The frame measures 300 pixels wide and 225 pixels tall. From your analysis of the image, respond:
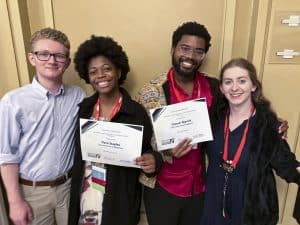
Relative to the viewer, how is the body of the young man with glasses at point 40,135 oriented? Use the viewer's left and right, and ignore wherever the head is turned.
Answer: facing the viewer and to the right of the viewer
